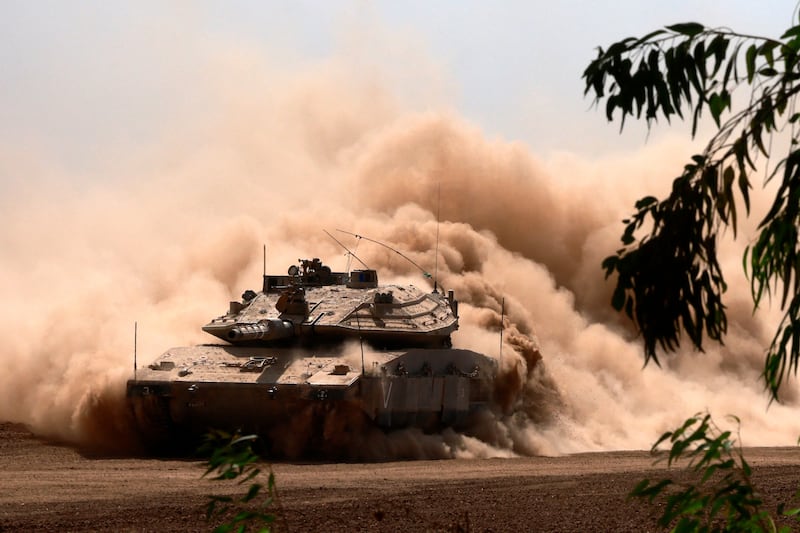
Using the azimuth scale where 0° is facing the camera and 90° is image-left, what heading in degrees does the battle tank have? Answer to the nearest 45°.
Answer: approximately 45°
